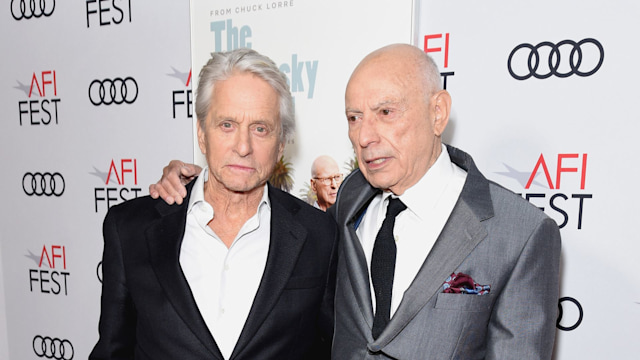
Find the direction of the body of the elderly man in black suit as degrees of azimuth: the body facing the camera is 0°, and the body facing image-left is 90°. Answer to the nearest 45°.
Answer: approximately 0°

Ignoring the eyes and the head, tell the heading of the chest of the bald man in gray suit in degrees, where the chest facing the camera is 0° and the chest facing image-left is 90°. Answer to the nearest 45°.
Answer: approximately 45°
